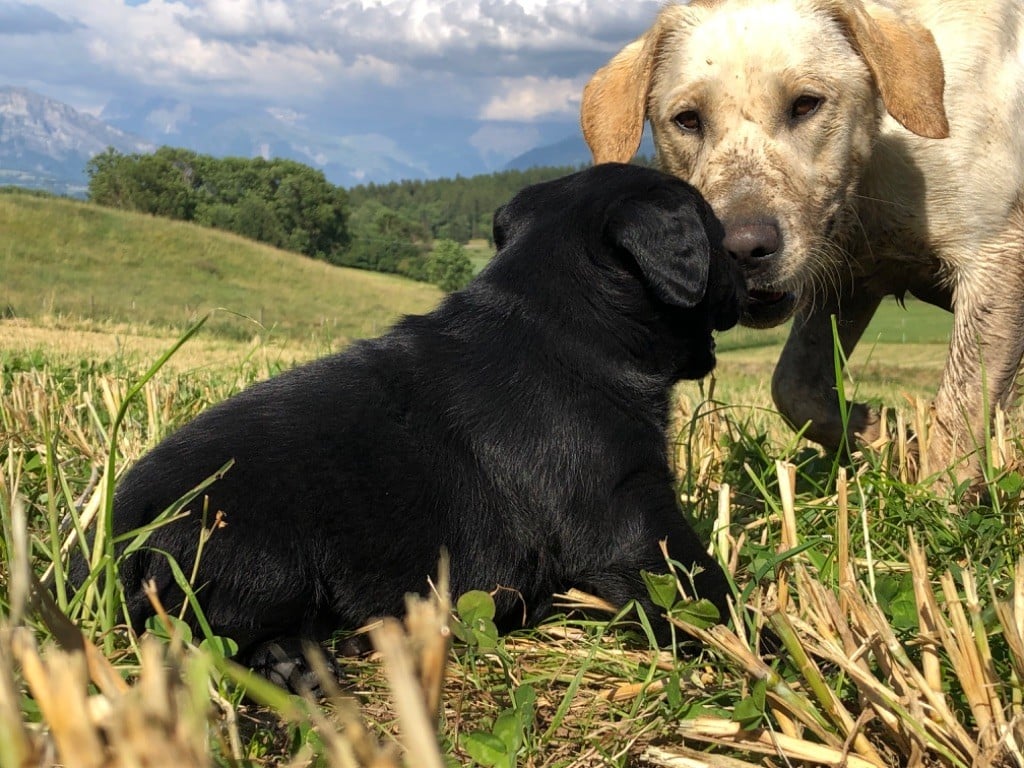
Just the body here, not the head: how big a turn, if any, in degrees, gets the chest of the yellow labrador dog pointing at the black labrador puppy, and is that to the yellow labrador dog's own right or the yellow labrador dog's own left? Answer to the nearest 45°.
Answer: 0° — it already faces it

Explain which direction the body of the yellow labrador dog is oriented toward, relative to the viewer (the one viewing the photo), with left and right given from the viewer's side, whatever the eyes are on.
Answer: facing the viewer and to the left of the viewer
